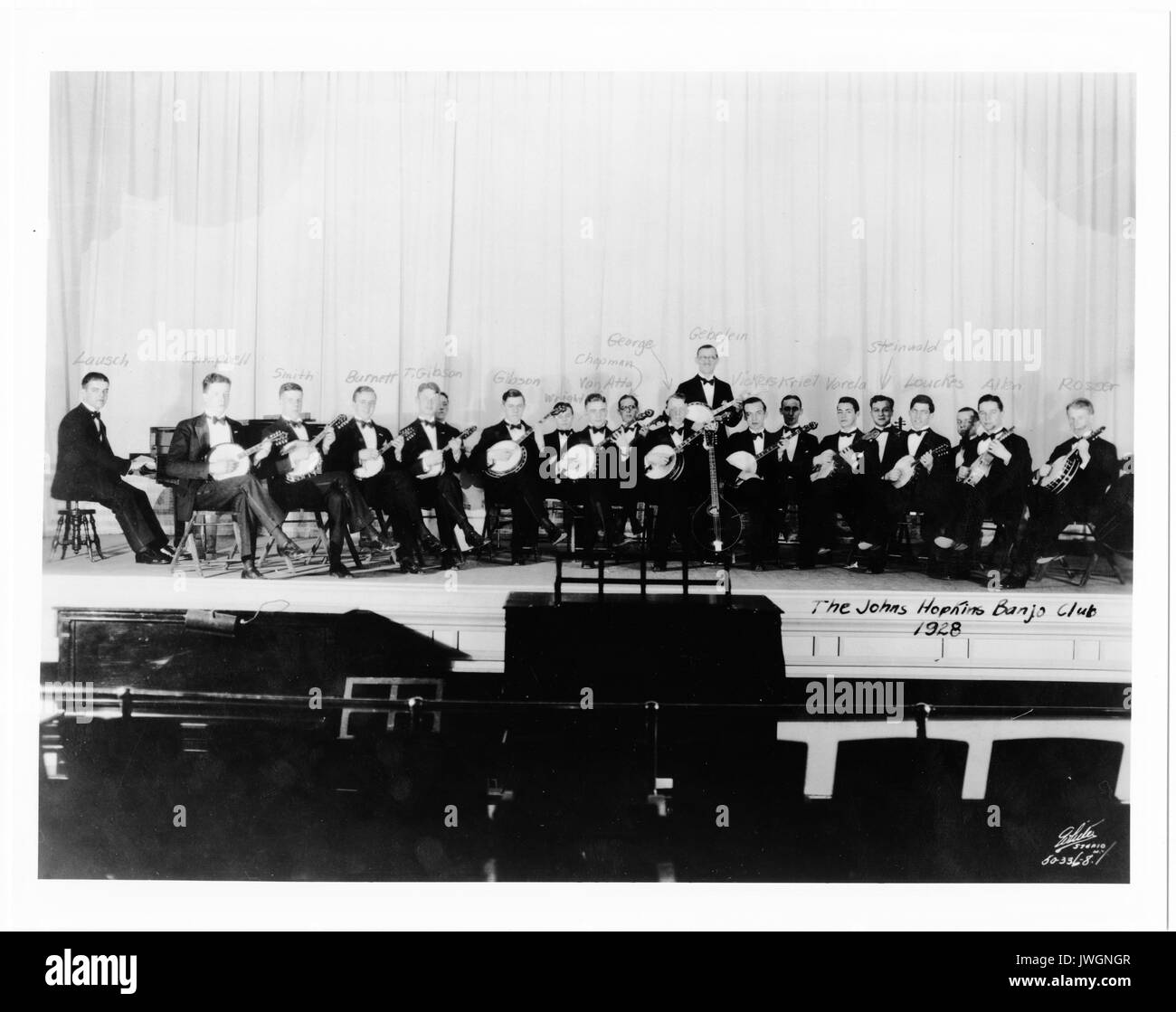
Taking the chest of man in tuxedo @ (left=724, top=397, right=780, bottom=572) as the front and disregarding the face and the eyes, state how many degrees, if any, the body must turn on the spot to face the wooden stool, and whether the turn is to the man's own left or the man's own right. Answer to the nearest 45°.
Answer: approximately 90° to the man's own right

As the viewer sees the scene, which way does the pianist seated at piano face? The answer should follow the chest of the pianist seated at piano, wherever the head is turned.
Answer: to the viewer's right

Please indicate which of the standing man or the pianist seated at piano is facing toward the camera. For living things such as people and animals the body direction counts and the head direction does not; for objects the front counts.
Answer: the standing man

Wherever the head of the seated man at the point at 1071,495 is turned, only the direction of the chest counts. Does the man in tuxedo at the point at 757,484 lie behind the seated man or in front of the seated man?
in front

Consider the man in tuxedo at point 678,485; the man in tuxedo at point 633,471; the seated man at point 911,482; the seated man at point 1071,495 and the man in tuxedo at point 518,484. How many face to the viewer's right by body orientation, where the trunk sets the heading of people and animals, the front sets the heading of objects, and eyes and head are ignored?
0

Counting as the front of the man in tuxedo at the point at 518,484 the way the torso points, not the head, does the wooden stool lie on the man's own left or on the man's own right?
on the man's own right

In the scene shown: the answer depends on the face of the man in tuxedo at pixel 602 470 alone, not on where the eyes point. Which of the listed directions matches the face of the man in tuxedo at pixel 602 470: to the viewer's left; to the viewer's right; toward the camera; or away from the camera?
toward the camera

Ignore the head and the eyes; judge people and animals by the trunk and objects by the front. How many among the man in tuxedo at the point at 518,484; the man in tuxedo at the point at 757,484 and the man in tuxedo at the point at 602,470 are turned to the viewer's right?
0

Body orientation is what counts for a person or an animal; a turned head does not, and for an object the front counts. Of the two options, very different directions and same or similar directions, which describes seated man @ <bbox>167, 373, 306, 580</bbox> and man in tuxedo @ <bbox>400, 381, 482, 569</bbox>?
same or similar directions

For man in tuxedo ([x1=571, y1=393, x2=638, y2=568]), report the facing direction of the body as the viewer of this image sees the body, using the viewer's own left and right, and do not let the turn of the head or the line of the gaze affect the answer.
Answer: facing the viewer

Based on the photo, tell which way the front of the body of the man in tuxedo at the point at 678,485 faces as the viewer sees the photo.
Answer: toward the camera

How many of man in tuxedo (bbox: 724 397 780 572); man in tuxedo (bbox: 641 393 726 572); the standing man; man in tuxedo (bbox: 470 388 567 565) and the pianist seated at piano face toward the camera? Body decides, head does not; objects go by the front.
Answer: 4

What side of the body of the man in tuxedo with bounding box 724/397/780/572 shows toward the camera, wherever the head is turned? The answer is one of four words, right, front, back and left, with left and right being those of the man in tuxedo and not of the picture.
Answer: front

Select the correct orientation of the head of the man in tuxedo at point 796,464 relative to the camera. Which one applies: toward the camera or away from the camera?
toward the camera

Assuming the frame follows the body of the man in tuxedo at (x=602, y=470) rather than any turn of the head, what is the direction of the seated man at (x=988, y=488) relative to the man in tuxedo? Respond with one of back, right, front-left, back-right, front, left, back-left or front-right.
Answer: left

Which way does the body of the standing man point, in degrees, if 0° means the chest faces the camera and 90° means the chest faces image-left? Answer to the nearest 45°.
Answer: approximately 0°
